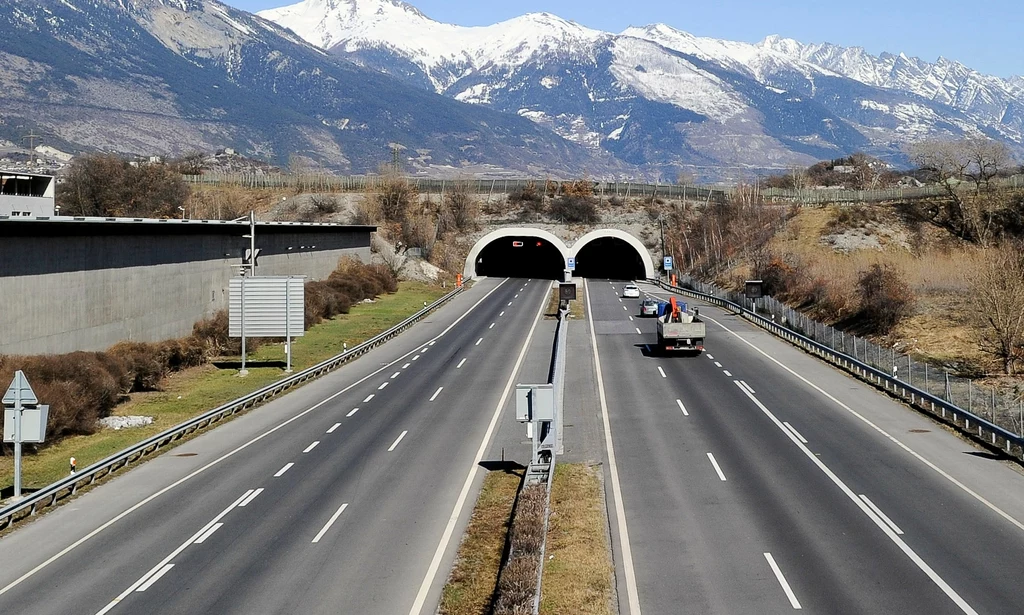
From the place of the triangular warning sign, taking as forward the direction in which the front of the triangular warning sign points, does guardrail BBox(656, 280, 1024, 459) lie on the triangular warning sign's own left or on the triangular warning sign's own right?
on the triangular warning sign's own right

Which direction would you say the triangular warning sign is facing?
away from the camera
